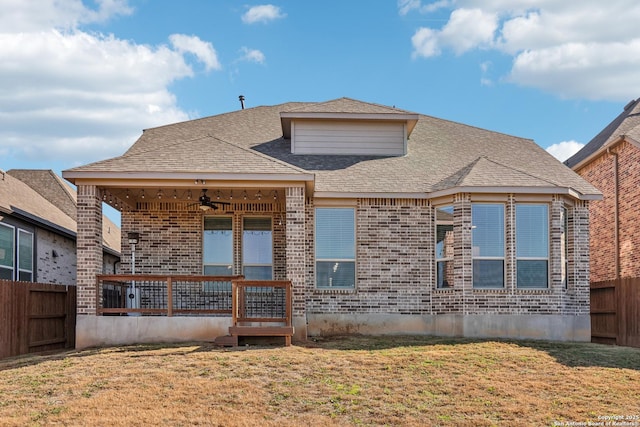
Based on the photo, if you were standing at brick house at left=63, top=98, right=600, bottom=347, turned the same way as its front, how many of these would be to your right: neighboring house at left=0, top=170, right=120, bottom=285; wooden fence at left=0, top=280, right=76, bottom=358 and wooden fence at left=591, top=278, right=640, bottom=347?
1

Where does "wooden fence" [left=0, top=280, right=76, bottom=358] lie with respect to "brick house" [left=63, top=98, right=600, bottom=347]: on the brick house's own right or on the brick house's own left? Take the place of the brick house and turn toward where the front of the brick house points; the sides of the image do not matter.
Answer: on the brick house's own left

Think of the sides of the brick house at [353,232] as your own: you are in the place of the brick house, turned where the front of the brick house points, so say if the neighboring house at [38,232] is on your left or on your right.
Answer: on your left

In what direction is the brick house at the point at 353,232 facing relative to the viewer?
away from the camera

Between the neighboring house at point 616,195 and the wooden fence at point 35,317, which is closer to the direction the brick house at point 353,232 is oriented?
the neighboring house

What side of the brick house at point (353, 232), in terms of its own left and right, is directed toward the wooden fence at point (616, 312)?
right

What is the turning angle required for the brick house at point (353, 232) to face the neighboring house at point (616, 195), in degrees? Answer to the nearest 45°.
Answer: approximately 45° to its right
